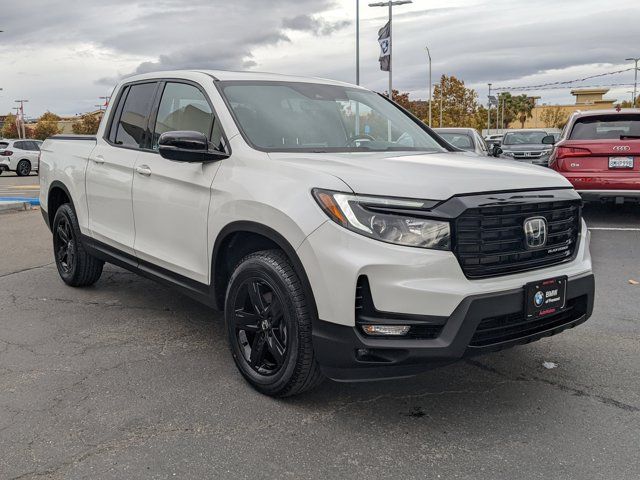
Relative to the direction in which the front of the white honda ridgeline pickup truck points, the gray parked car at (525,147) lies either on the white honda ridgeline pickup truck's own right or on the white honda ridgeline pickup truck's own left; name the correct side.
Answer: on the white honda ridgeline pickup truck's own left

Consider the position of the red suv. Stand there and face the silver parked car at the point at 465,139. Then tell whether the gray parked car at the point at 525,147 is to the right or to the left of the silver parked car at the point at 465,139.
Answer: right

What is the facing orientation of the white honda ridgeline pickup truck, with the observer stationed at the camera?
facing the viewer and to the right of the viewer

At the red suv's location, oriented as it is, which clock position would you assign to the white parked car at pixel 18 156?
The white parked car is roughly at 10 o'clock from the red suv.

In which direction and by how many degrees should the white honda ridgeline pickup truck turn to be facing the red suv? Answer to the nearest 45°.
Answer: approximately 90° to its left

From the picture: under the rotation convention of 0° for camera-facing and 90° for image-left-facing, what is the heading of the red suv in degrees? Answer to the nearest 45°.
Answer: approximately 180°

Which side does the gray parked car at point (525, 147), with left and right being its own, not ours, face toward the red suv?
front

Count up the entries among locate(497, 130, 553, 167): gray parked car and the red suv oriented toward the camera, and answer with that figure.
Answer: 1

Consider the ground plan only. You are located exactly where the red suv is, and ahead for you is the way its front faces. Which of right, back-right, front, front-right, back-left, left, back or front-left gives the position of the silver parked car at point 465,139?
front-left

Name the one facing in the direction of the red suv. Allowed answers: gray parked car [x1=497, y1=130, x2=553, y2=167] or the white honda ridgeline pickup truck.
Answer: the gray parked car

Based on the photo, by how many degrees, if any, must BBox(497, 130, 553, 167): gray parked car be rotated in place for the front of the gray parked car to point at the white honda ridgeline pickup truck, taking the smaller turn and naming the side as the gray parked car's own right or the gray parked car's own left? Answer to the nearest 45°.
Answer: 0° — it already faces it

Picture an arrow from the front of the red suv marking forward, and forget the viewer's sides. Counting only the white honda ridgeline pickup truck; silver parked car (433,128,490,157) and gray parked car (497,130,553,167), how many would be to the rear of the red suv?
1

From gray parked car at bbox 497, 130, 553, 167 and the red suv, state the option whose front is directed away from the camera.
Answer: the red suv

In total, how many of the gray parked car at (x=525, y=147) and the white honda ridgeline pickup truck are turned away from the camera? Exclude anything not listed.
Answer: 0

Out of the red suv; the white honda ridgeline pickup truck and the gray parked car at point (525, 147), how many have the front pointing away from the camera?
1

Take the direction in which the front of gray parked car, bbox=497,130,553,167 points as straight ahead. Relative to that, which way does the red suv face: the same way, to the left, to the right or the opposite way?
the opposite way

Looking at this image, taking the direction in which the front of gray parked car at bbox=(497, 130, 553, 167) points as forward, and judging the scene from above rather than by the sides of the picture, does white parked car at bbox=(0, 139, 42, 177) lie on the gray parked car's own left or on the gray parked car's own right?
on the gray parked car's own right
